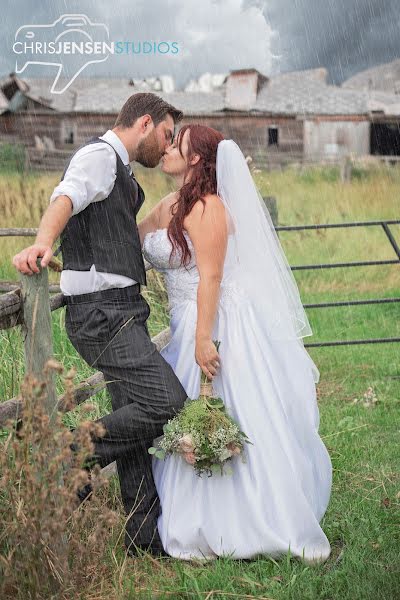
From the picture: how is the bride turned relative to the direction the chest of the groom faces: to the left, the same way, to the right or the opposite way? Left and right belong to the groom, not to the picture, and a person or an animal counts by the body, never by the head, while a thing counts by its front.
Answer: the opposite way

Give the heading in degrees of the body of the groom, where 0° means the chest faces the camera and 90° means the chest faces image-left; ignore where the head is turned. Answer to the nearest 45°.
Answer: approximately 270°

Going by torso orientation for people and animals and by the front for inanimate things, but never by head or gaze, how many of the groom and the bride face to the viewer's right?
1

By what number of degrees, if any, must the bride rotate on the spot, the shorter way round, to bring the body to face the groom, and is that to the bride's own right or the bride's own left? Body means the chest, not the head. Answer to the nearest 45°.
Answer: approximately 45° to the bride's own left

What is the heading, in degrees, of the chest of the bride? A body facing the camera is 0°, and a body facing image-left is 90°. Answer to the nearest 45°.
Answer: approximately 90°
